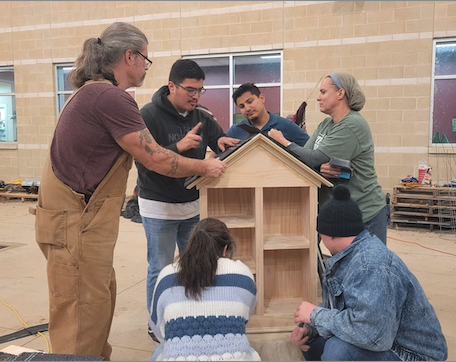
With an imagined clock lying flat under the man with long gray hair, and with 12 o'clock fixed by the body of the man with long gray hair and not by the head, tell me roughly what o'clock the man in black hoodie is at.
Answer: The man in black hoodie is roughly at 10 o'clock from the man with long gray hair.

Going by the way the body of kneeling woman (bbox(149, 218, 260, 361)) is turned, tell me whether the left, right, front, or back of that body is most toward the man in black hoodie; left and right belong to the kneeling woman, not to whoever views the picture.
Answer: front

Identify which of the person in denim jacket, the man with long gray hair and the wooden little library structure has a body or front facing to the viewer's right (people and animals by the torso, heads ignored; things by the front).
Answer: the man with long gray hair

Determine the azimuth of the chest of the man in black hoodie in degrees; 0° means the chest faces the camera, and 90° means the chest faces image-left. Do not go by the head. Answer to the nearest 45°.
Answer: approximately 315°

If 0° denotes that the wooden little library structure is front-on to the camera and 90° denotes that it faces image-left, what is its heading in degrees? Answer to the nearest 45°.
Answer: approximately 0°

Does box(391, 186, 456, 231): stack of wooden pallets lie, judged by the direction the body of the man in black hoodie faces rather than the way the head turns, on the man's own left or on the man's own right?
on the man's own left

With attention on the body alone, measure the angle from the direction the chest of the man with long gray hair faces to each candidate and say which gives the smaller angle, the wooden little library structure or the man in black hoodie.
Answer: the wooden little library structure

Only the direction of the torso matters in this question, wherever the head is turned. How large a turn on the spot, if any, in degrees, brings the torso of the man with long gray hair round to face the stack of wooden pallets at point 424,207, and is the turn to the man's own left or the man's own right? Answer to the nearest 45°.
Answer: approximately 45° to the man's own left

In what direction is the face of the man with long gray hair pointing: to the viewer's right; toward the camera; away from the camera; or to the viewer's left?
to the viewer's right

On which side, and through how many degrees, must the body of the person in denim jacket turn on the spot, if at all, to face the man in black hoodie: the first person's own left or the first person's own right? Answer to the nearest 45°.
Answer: approximately 45° to the first person's own right

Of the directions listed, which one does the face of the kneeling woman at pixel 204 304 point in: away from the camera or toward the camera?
away from the camera

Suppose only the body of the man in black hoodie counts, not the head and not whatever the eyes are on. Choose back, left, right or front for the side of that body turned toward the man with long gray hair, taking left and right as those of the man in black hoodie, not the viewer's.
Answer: right

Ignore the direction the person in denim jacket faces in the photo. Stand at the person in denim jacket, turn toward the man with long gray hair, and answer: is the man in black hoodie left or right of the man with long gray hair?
right

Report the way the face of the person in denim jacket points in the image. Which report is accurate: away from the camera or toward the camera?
away from the camera

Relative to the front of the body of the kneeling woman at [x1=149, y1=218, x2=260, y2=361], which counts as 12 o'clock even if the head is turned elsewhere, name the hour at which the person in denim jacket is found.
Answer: The person in denim jacket is roughly at 3 o'clock from the kneeling woman.

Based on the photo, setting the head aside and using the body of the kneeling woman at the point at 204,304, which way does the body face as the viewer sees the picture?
away from the camera

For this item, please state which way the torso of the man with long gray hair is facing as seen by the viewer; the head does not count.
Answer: to the viewer's right
